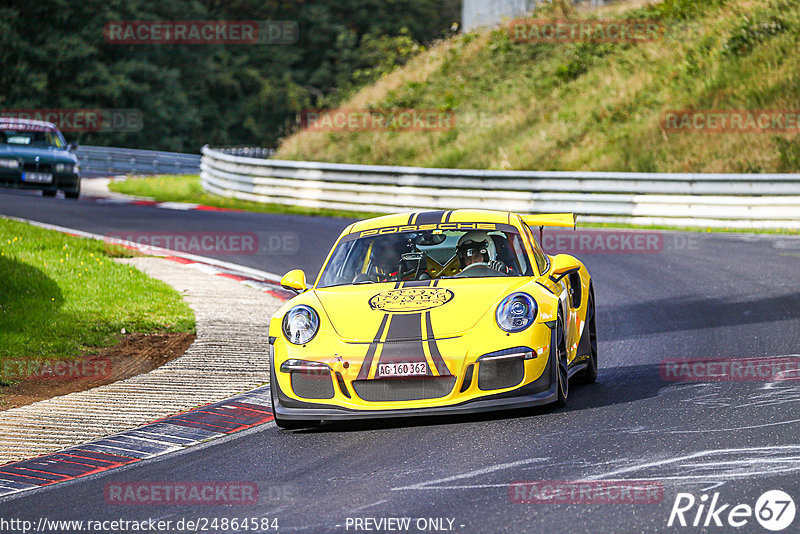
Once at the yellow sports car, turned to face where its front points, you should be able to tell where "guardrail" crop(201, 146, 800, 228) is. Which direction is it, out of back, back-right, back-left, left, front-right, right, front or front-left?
back

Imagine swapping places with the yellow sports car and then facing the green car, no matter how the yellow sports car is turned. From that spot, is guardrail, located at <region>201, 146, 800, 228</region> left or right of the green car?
right

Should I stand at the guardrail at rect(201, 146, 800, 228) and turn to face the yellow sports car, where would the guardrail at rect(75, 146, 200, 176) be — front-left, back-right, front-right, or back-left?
back-right

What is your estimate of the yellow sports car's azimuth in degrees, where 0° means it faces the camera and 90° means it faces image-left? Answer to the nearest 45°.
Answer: approximately 0°

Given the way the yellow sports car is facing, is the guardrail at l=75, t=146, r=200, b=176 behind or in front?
behind

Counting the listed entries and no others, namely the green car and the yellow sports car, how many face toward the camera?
2

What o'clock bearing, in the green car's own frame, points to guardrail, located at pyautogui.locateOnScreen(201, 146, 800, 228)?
The guardrail is roughly at 10 o'clock from the green car.

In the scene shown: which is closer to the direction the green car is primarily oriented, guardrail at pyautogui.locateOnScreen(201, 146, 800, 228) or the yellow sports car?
the yellow sports car

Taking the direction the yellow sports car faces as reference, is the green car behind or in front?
behind
